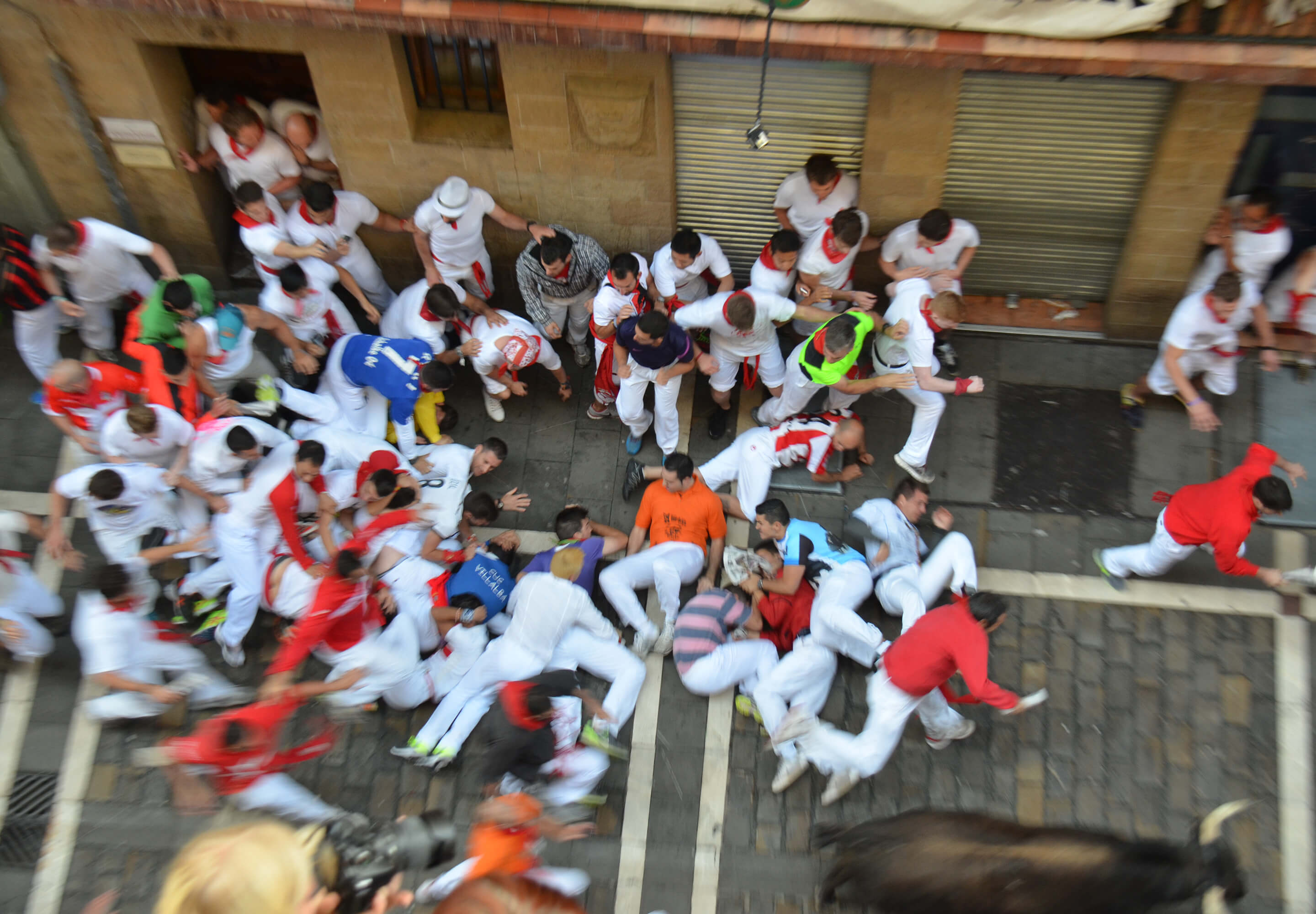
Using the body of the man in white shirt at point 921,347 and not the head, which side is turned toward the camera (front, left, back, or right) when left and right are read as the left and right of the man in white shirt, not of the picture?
right

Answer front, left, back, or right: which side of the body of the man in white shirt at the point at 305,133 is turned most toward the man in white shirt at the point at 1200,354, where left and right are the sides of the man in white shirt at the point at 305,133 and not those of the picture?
left

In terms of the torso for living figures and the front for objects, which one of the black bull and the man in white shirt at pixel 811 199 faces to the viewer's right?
the black bull

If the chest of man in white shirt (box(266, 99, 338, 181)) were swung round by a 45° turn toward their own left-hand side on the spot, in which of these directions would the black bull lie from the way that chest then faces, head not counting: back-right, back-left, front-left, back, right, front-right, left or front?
front-left

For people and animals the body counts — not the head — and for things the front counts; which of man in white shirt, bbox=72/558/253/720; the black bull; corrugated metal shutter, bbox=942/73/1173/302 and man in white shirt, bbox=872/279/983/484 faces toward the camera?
the corrugated metal shutter

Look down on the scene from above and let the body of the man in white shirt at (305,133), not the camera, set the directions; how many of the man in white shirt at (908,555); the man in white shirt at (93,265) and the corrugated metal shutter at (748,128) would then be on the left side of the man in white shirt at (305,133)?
2

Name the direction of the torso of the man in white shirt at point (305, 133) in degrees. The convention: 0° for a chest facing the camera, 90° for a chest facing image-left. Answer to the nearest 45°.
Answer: approximately 45°

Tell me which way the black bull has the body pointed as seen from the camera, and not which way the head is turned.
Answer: to the viewer's right
